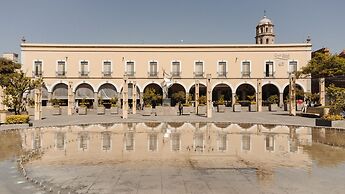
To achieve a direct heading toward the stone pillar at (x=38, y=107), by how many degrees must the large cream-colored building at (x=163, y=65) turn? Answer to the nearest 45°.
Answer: approximately 45° to its right

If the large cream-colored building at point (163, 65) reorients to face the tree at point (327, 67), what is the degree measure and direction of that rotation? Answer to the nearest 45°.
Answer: approximately 45° to its left

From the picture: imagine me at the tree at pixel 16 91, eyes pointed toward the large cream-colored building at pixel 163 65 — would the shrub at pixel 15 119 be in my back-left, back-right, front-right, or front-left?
back-right

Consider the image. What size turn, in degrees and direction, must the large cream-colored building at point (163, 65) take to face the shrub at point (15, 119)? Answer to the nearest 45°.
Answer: approximately 45° to its right

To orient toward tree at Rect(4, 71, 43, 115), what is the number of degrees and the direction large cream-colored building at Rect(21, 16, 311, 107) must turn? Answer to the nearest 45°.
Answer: approximately 45° to its right

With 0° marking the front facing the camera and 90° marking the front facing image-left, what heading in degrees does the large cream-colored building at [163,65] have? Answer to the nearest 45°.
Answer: approximately 0°
